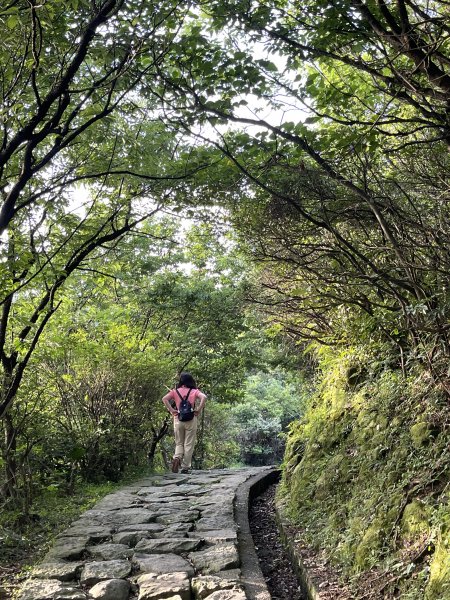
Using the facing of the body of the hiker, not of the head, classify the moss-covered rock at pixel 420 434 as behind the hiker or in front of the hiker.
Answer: behind

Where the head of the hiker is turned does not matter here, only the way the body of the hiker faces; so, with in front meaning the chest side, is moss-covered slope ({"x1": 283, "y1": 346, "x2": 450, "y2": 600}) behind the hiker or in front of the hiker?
behind

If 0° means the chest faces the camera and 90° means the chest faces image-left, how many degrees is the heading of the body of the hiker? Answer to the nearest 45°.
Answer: approximately 180°

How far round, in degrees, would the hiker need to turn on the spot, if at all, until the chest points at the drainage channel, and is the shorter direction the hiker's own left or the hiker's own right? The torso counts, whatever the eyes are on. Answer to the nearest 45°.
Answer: approximately 180°

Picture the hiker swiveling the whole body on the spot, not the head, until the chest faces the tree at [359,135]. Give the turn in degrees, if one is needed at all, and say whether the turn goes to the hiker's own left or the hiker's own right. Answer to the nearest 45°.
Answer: approximately 180°
